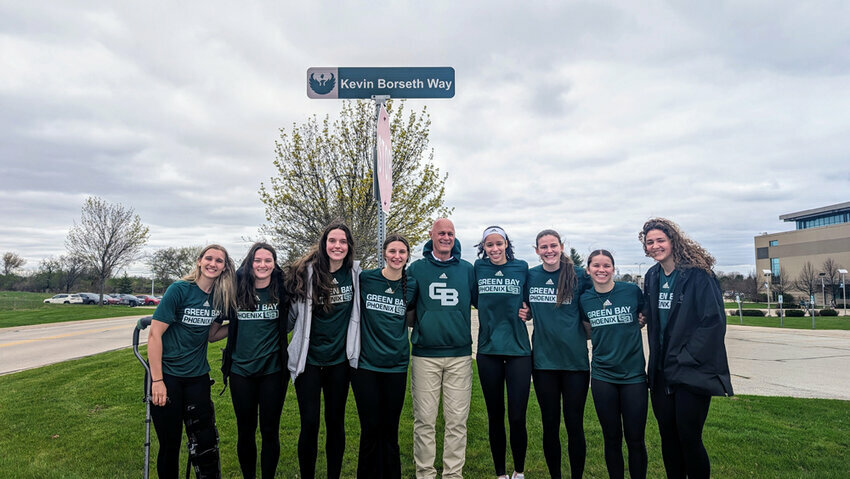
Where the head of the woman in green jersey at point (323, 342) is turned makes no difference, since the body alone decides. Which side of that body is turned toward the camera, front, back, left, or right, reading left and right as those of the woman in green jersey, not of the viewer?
front

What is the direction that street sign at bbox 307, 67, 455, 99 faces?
toward the camera

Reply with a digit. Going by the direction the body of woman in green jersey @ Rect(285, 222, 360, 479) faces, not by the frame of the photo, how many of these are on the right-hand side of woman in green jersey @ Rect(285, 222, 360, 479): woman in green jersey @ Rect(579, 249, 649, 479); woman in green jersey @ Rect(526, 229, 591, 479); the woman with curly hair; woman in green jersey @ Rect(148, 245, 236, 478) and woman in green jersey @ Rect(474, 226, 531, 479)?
1

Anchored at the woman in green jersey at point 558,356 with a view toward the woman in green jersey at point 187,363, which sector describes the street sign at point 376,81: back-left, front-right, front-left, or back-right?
front-right

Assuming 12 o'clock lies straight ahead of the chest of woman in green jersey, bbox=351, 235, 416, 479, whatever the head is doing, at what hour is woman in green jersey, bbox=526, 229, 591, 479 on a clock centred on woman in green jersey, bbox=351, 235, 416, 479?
woman in green jersey, bbox=526, 229, 591, 479 is roughly at 9 o'clock from woman in green jersey, bbox=351, 235, 416, 479.

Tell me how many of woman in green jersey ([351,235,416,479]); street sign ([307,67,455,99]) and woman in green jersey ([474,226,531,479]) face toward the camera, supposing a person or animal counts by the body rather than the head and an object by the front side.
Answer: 3

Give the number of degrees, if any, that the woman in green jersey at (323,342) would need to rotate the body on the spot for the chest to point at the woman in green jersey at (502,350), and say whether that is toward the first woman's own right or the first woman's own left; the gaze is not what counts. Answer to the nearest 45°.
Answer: approximately 90° to the first woman's own left

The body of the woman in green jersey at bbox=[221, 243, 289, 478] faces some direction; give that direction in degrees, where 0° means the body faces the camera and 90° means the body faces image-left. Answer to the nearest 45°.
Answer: approximately 0°

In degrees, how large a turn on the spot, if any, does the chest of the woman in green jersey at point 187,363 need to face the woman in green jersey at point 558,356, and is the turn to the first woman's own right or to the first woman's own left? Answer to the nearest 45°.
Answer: approximately 45° to the first woman's own left

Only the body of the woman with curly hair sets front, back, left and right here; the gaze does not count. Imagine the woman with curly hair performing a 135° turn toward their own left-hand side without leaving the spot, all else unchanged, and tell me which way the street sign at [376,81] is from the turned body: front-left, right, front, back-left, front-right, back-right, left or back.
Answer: back
